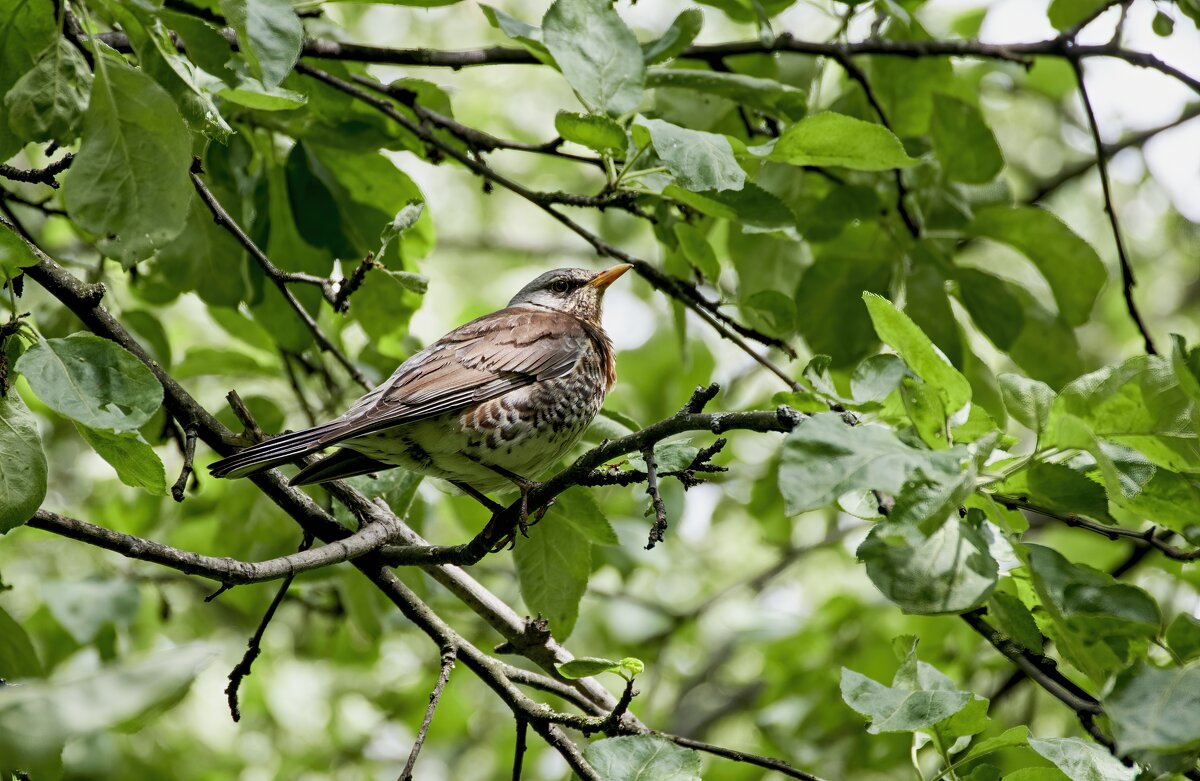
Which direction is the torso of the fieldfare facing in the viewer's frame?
to the viewer's right
